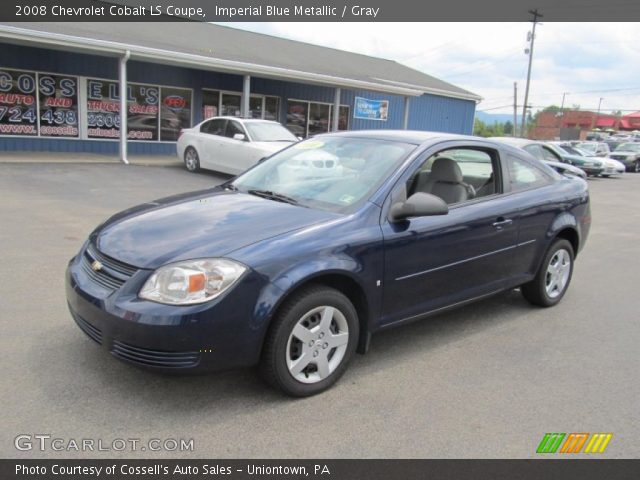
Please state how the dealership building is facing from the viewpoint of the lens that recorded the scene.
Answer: facing the viewer and to the right of the viewer

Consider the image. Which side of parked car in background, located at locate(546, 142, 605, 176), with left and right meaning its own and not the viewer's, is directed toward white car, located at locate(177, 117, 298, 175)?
right

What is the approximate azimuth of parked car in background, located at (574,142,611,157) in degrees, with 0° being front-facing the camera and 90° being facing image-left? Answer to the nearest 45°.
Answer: approximately 315°

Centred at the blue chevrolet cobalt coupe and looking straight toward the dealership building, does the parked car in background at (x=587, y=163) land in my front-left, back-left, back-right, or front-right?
front-right

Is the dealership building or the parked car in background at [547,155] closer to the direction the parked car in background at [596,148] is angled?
the parked car in background

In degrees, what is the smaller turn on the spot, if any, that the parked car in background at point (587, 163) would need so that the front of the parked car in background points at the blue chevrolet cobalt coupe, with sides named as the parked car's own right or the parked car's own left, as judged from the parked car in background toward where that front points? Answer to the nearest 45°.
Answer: approximately 45° to the parked car's own right

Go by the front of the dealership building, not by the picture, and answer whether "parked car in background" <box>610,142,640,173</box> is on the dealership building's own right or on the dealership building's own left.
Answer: on the dealership building's own left

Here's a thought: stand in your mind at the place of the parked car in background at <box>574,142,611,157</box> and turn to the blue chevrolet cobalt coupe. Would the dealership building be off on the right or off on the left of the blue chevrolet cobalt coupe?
right

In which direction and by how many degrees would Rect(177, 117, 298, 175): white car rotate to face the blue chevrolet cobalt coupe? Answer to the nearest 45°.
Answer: approximately 45° to its right

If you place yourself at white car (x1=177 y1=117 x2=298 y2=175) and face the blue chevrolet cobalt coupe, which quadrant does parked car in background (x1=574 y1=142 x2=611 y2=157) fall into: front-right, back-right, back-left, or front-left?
back-left

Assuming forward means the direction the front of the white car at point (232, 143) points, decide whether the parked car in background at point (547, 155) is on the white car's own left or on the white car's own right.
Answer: on the white car's own left

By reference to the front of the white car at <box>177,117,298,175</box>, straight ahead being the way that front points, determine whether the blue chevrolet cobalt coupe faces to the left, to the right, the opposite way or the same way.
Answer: to the right
